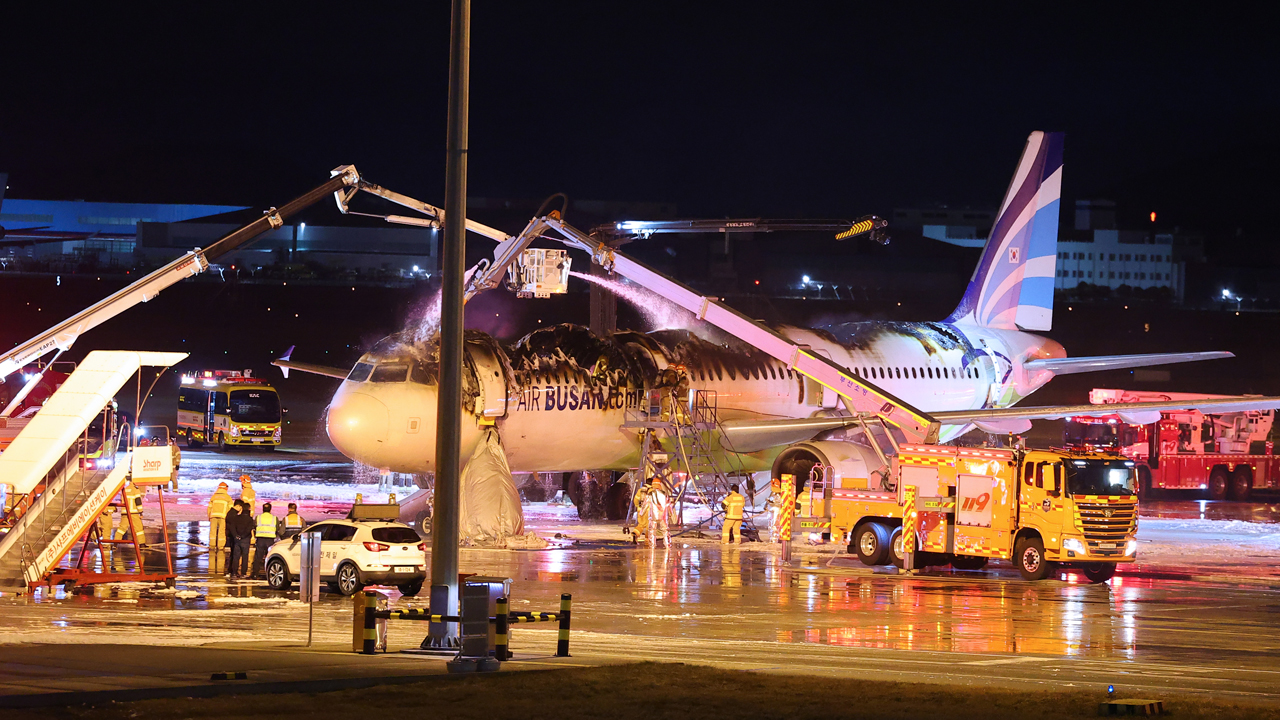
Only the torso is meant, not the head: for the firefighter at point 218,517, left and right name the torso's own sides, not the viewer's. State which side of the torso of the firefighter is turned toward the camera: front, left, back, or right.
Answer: back

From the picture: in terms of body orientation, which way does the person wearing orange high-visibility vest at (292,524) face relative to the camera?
away from the camera

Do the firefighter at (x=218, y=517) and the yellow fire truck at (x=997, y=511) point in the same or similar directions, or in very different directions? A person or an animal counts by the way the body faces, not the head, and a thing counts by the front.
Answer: very different directions

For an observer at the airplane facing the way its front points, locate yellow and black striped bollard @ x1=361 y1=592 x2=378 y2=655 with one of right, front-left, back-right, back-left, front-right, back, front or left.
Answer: front-left

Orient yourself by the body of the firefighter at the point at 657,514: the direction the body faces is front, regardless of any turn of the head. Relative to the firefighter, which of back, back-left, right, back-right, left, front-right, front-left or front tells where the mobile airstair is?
back-left

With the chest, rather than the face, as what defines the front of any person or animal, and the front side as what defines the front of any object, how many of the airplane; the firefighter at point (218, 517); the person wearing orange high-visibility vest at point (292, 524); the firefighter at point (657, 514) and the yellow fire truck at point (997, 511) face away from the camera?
3

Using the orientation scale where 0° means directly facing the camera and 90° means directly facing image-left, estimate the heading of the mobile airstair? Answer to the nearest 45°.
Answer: approximately 225°

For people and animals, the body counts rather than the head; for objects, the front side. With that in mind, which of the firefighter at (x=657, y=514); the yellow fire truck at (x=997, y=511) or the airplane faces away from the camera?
the firefighter

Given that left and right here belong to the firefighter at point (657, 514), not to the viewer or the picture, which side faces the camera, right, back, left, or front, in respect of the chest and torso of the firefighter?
back

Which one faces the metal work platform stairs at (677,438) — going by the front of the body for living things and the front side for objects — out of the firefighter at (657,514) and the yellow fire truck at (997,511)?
the firefighter

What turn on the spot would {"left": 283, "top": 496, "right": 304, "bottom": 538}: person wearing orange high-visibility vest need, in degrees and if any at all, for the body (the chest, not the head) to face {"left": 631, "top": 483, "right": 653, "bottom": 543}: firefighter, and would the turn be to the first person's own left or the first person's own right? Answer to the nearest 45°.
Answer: approximately 45° to the first person's own right
